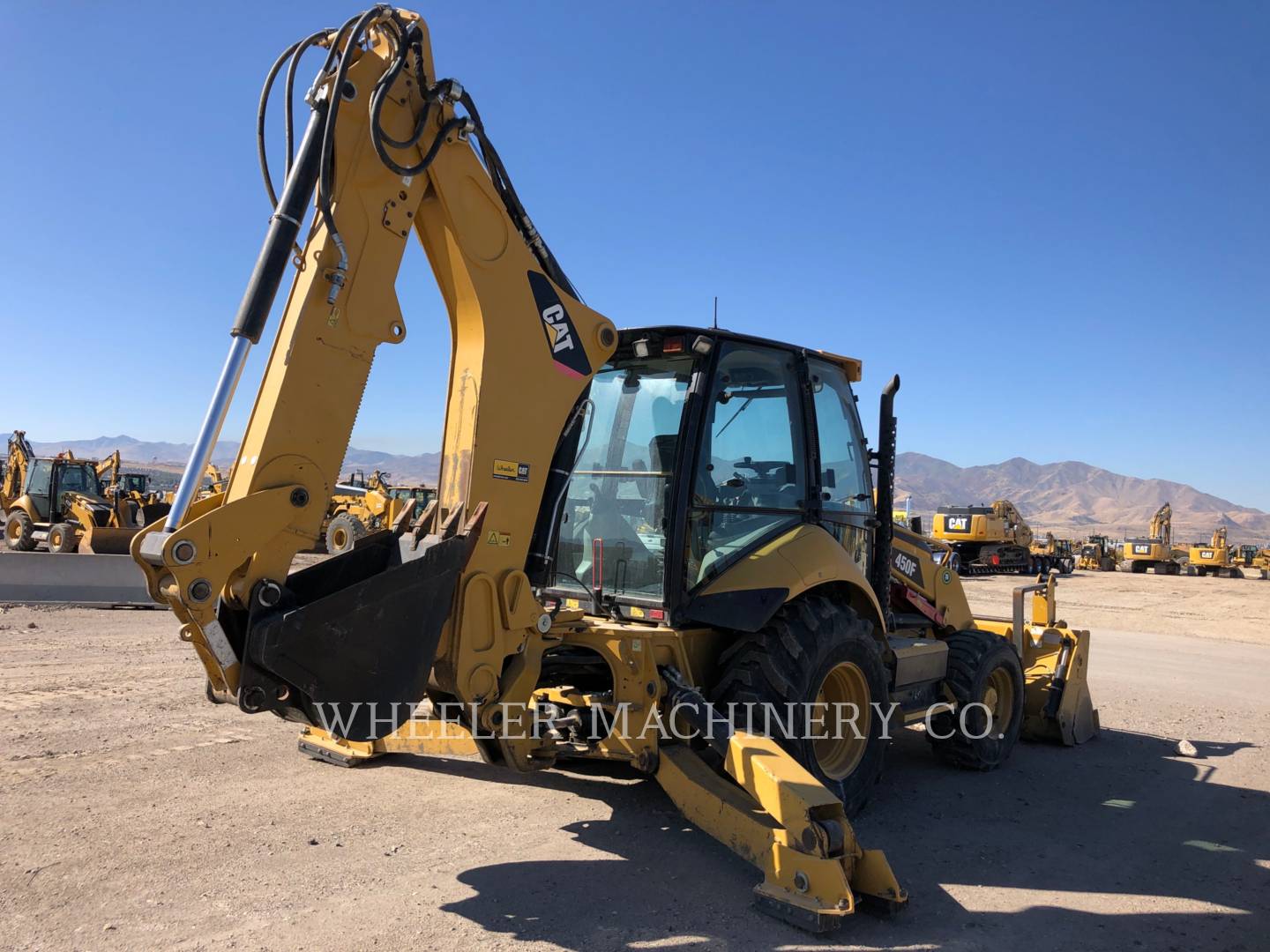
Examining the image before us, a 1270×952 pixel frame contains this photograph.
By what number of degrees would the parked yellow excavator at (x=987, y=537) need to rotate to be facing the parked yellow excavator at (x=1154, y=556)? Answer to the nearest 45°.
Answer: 0° — it already faces it

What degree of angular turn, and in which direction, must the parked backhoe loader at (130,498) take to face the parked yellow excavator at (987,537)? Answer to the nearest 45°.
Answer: approximately 45° to its left

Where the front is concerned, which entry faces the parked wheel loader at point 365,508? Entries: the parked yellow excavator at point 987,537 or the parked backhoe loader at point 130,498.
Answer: the parked backhoe loader

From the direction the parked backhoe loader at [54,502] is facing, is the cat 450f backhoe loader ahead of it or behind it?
ahead

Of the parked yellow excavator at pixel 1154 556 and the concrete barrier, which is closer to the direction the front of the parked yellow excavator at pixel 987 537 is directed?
the parked yellow excavator

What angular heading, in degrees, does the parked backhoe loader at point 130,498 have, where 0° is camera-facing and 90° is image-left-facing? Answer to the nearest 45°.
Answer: approximately 315°

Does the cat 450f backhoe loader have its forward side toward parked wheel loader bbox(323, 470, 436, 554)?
no

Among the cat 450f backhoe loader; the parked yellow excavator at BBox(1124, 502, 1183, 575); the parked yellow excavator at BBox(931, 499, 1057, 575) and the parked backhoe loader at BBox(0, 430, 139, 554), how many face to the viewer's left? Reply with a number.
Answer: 0

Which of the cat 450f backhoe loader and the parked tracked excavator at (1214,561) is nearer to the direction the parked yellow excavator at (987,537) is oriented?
the parked tracked excavator

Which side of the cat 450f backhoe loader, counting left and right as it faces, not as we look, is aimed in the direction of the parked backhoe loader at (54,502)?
left

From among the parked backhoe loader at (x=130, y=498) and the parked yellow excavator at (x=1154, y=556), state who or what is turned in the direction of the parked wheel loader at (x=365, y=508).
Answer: the parked backhoe loader

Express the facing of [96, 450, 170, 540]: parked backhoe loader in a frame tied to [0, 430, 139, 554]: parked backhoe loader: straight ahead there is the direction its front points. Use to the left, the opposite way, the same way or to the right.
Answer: the same way

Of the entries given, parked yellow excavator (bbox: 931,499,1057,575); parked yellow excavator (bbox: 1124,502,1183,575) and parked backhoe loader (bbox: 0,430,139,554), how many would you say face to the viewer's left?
0

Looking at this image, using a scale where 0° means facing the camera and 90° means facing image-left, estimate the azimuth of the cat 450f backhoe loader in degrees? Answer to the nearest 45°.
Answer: approximately 225°

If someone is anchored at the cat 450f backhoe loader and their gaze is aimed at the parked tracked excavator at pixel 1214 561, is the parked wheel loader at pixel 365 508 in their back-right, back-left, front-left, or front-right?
front-left

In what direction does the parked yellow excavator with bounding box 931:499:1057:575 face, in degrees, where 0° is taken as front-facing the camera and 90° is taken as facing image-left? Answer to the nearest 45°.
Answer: approximately 225°
